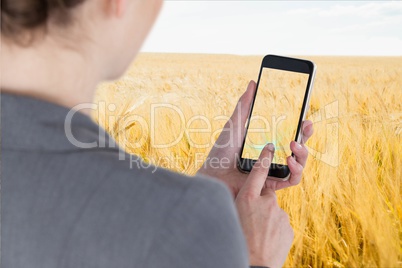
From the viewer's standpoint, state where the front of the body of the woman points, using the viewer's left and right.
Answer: facing away from the viewer and to the right of the viewer

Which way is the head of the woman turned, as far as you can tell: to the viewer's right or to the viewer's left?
to the viewer's right
